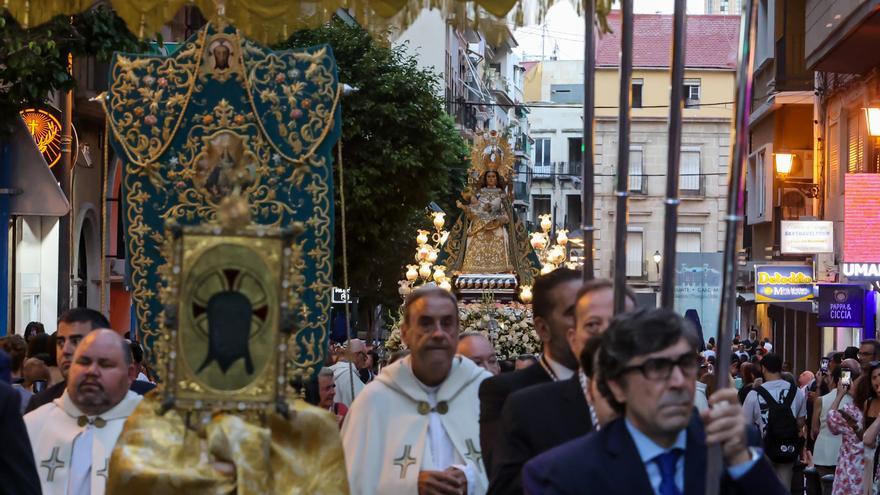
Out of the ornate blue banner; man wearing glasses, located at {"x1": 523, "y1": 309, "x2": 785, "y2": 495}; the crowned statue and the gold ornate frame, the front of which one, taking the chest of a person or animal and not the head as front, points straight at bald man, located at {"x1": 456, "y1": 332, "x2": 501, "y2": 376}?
the crowned statue

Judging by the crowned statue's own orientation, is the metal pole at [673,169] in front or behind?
in front

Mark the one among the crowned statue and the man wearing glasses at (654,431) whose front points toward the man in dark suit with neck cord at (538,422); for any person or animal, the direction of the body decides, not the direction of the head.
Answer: the crowned statue

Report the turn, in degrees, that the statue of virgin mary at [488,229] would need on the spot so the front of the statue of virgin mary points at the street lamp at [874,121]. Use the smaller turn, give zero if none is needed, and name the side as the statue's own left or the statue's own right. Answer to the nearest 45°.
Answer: approximately 90° to the statue's own left

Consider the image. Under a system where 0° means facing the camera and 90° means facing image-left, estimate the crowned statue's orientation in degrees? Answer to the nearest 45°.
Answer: approximately 0°

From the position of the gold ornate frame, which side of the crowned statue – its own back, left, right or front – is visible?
front

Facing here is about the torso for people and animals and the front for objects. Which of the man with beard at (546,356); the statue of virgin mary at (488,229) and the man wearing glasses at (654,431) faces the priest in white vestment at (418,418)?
the statue of virgin mary
